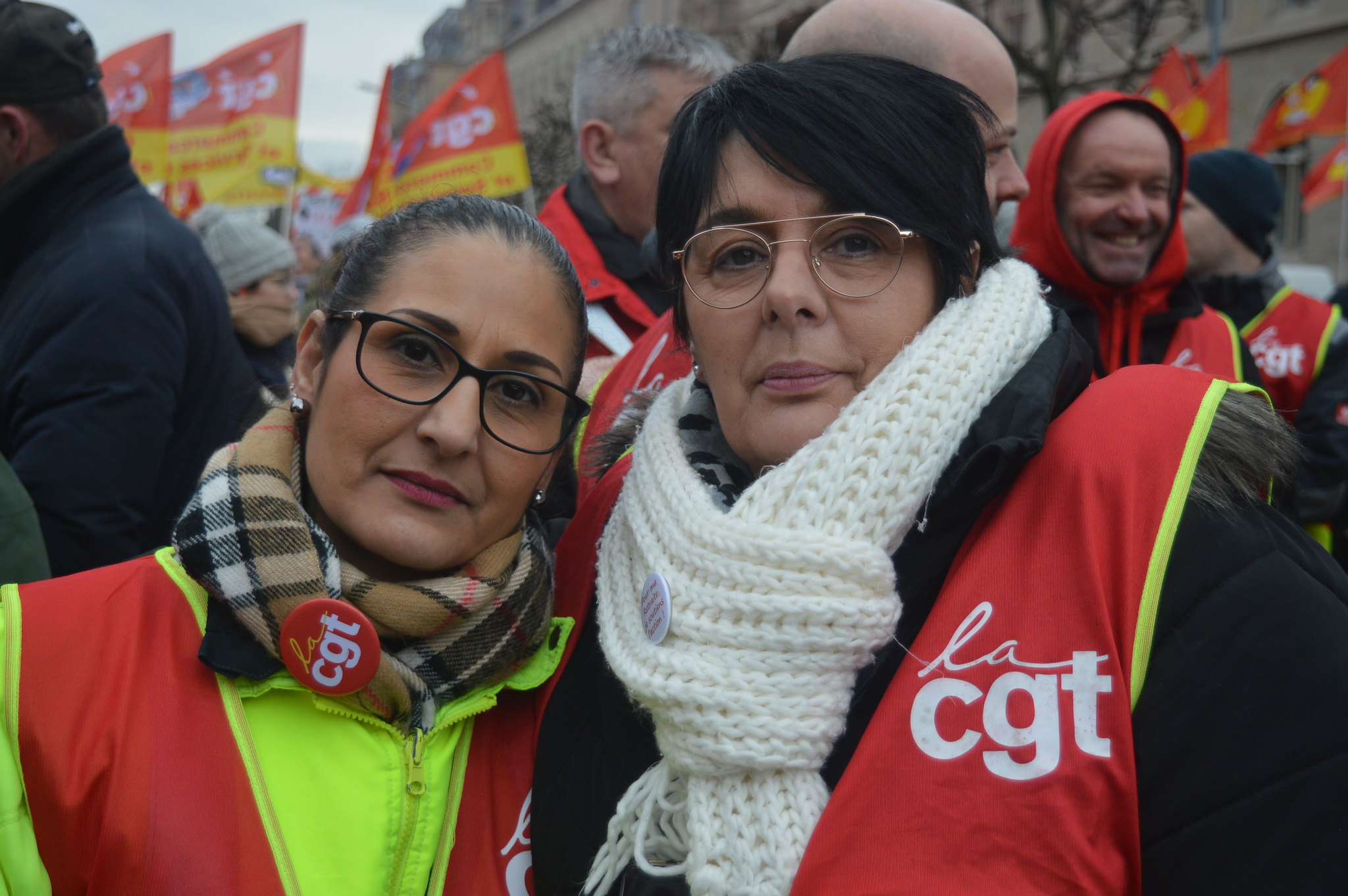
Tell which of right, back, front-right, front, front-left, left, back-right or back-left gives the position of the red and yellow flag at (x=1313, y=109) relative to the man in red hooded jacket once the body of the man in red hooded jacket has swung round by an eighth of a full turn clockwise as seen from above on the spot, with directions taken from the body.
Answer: back-right

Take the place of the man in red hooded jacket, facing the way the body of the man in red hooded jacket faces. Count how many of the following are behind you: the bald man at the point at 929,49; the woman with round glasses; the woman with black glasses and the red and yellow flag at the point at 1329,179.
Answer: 1

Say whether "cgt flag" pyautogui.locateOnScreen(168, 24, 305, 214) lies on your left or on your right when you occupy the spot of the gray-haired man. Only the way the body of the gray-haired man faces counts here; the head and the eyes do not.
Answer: on your left

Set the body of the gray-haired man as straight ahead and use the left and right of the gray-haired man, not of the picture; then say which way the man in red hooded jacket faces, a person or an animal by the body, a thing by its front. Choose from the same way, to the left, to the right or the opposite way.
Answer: to the right

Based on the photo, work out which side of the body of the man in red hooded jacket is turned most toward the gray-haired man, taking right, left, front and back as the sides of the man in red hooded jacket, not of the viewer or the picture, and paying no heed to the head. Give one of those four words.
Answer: right

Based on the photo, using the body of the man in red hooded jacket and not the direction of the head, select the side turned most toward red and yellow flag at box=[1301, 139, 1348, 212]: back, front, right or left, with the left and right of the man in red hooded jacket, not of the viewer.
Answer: back

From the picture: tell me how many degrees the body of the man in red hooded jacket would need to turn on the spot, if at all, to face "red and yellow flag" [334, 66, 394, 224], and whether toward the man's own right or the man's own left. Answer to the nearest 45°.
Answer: approximately 135° to the man's own right

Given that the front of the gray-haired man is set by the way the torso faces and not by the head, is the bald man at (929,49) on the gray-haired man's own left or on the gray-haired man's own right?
on the gray-haired man's own right

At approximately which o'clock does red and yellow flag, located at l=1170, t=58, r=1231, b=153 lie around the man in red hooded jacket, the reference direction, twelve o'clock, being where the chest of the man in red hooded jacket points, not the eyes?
The red and yellow flag is roughly at 6 o'clock from the man in red hooded jacket.

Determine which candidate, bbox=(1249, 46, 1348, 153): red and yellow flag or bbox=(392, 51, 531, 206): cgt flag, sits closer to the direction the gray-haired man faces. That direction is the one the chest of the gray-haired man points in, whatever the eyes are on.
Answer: the red and yellow flag

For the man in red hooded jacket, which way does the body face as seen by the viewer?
toward the camera

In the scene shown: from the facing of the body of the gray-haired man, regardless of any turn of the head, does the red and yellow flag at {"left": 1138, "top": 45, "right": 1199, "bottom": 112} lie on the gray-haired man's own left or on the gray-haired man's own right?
on the gray-haired man's own left

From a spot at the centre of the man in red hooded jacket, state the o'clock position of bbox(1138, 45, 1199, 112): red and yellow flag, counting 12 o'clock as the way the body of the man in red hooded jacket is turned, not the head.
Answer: The red and yellow flag is roughly at 6 o'clock from the man in red hooded jacket.

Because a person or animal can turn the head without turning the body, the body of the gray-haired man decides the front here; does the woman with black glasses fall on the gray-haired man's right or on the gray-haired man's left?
on the gray-haired man's right

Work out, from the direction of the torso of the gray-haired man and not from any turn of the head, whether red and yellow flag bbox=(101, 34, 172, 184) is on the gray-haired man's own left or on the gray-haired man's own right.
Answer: on the gray-haired man's own left

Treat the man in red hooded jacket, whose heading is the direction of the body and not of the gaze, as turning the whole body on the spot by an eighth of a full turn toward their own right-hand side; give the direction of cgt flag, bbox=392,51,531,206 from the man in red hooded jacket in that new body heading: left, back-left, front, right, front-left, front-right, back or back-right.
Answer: right

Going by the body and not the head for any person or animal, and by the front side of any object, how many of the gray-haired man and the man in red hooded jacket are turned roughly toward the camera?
1

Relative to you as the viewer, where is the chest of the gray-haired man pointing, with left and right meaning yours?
facing to the right of the viewer

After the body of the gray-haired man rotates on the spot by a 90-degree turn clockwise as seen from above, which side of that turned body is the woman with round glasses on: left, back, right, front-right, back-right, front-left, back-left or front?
front
